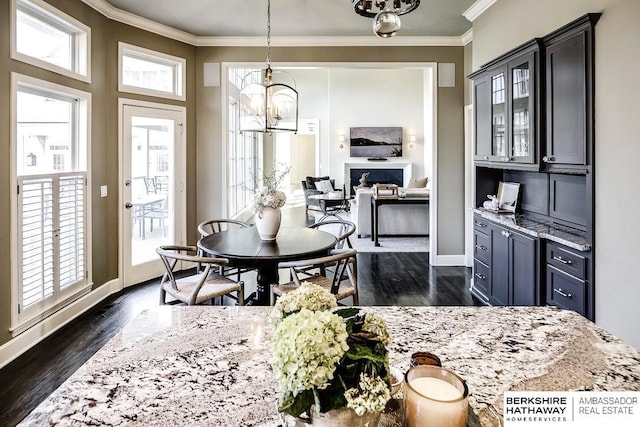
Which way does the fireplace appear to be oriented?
toward the camera

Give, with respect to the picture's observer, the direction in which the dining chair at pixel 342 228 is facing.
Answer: facing the viewer and to the left of the viewer

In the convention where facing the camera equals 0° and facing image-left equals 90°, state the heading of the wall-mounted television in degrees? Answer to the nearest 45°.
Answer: approximately 0°

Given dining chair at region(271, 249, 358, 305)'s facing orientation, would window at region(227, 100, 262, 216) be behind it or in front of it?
in front

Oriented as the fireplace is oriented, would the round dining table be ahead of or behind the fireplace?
ahead

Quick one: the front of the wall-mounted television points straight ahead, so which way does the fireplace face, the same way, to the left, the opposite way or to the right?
the same way

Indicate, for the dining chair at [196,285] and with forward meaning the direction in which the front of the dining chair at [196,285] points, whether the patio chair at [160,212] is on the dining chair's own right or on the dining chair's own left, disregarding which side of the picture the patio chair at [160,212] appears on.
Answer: on the dining chair's own left

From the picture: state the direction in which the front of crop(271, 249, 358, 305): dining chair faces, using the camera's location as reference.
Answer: facing away from the viewer and to the left of the viewer

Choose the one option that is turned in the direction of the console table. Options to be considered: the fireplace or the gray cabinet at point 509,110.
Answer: the fireplace

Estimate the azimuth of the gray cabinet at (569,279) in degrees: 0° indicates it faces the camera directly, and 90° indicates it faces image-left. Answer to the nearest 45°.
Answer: approximately 45°

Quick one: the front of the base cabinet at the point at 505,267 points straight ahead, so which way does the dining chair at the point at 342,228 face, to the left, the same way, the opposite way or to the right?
the same way

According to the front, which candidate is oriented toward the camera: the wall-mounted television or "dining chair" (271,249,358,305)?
the wall-mounted television

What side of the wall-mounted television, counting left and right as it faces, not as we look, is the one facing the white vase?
front

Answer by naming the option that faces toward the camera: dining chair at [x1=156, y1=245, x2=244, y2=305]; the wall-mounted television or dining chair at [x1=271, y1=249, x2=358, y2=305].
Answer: the wall-mounted television
